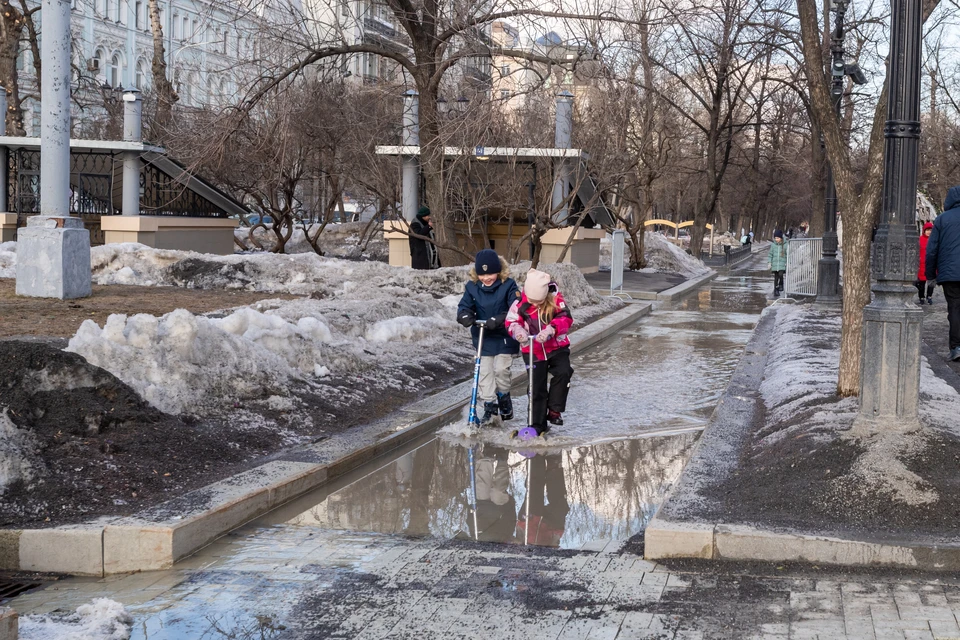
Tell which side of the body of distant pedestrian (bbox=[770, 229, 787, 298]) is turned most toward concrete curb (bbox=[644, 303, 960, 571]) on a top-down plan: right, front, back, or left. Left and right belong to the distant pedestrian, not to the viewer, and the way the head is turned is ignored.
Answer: front

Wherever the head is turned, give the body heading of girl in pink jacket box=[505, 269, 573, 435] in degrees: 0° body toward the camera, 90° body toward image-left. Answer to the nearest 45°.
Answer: approximately 45°

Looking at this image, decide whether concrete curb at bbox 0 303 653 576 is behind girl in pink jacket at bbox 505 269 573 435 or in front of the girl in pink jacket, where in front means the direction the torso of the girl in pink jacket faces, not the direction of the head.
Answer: in front

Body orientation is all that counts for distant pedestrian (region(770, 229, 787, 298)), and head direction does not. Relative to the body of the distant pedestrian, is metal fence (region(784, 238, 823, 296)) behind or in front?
in front

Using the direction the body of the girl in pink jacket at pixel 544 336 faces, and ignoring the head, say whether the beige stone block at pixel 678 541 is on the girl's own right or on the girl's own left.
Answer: on the girl's own left

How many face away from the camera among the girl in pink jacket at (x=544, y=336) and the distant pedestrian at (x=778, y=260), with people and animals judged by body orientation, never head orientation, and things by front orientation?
0

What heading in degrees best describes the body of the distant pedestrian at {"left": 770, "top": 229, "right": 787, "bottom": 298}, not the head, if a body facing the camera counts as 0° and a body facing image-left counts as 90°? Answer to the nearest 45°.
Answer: approximately 0°
